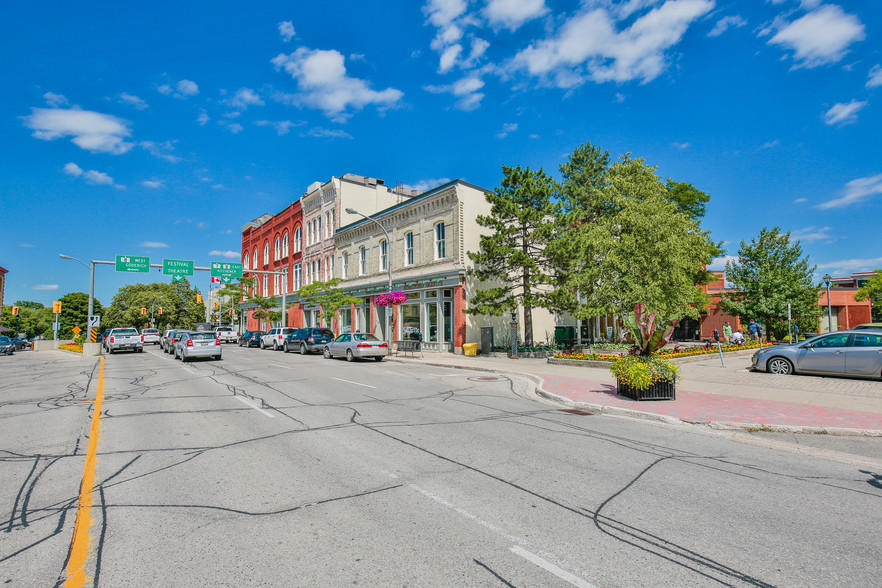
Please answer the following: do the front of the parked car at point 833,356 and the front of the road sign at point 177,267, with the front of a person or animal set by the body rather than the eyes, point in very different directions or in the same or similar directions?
very different directions

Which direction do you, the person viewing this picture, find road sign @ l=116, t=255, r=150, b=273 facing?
facing the viewer

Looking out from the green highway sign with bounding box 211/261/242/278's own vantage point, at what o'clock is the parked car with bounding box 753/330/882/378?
The parked car is roughly at 11 o'clock from the green highway sign.

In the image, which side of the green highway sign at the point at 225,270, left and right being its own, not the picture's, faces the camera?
front

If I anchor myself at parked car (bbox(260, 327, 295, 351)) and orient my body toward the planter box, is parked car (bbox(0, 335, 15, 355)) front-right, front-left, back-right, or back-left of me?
back-right

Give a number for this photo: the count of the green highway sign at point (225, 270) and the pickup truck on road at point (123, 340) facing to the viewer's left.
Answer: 0

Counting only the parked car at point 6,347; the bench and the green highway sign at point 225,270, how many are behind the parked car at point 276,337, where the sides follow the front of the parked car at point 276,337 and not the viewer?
1

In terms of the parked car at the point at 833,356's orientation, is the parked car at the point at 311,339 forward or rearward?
forward

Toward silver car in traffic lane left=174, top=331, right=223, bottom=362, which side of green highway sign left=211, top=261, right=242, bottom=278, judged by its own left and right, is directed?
front

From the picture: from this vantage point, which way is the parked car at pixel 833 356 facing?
to the viewer's left
